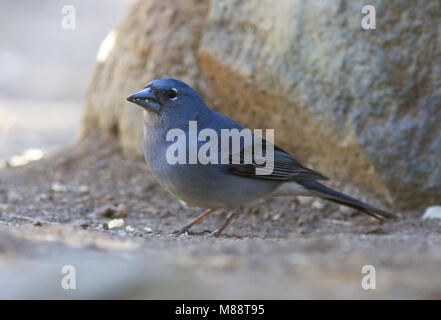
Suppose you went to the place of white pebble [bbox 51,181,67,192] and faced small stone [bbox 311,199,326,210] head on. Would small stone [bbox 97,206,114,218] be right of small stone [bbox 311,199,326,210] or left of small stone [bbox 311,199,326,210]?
right

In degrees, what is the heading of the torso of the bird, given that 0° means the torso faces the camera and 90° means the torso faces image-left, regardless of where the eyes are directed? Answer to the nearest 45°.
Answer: approximately 90°

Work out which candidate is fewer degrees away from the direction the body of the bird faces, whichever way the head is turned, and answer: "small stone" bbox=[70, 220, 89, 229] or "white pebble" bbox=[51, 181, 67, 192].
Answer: the small stone

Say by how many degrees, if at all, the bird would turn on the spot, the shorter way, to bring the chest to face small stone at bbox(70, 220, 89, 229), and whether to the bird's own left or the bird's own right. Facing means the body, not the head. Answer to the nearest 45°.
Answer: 0° — it already faces it

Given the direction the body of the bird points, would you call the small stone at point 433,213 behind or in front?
behind

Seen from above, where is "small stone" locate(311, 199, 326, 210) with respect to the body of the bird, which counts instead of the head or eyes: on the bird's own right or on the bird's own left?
on the bird's own right

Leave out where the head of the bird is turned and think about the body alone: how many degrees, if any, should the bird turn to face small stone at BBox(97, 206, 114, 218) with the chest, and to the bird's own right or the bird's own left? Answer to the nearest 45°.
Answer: approximately 45° to the bird's own right
